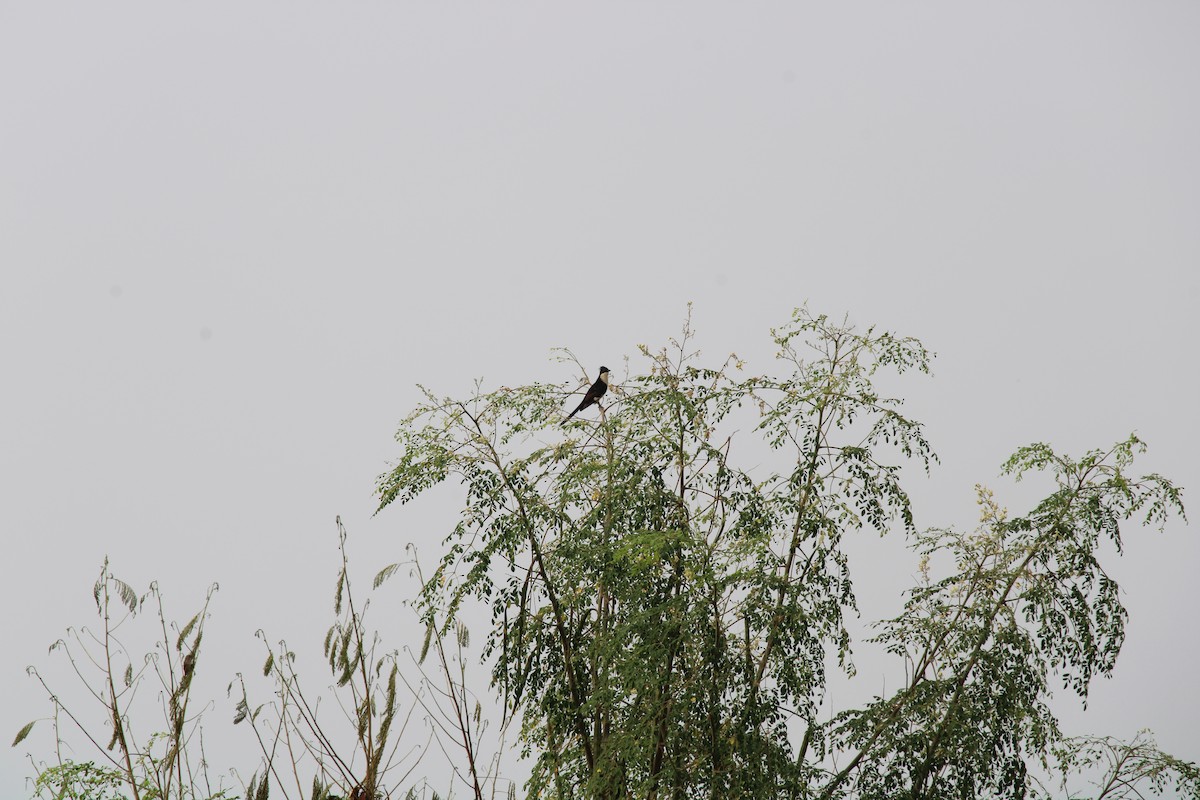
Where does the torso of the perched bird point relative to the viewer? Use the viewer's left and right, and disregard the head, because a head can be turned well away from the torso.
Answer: facing to the right of the viewer
